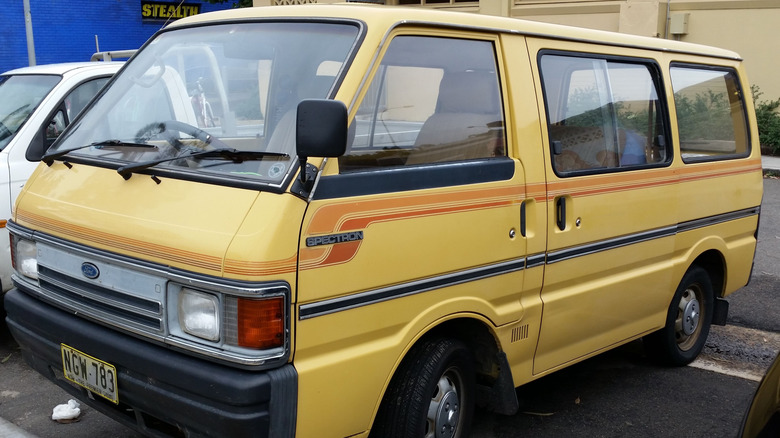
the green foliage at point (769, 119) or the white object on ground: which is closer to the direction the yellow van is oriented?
the white object on ground

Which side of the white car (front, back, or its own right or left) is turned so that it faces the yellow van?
left

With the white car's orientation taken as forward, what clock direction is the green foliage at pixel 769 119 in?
The green foliage is roughly at 7 o'clock from the white car.

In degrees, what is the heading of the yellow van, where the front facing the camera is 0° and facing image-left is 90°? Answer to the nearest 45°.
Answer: approximately 45°

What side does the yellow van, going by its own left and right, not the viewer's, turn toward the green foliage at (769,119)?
back

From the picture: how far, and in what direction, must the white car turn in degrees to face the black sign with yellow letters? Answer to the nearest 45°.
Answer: approximately 135° to its right

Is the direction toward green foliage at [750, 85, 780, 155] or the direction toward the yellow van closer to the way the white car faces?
the yellow van

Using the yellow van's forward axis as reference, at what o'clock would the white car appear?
The white car is roughly at 3 o'clock from the yellow van.

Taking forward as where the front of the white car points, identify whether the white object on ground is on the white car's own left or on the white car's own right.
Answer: on the white car's own left

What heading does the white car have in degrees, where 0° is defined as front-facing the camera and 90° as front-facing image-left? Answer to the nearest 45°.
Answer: approximately 45°
